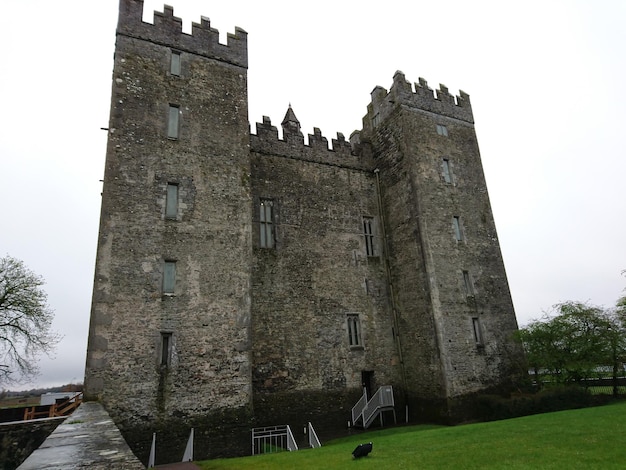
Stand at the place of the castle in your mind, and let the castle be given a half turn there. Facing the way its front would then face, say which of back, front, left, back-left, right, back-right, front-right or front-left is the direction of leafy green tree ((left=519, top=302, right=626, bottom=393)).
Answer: right

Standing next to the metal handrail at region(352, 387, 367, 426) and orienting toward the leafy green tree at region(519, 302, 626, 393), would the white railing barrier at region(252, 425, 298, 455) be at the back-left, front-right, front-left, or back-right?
back-right

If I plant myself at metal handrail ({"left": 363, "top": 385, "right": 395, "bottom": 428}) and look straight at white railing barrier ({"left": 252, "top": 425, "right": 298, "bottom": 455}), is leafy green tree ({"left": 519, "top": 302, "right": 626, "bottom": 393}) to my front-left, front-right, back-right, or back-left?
back-left

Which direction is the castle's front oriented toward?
toward the camera
